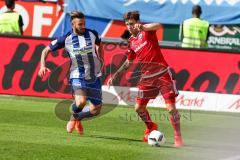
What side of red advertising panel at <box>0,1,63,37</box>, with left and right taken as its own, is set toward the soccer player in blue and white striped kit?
front

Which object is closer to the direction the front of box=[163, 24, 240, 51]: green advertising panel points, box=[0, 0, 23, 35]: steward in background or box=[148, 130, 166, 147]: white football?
the white football

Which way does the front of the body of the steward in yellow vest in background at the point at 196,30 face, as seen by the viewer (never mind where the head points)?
away from the camera

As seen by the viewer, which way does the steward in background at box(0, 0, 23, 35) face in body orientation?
away from the camera

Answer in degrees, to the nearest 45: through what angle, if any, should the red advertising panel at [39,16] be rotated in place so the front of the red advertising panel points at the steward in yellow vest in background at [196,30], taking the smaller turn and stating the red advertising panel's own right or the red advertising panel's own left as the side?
approximately 45° to the red advertising panel's own left

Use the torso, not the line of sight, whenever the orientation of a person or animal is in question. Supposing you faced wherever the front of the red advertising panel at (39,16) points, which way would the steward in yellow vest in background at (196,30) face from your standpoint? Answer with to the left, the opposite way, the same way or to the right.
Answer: the opposite way

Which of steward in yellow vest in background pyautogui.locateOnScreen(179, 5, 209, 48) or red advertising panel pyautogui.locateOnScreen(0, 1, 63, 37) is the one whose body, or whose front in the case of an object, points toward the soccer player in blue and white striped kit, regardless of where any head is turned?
the red advertising panel
